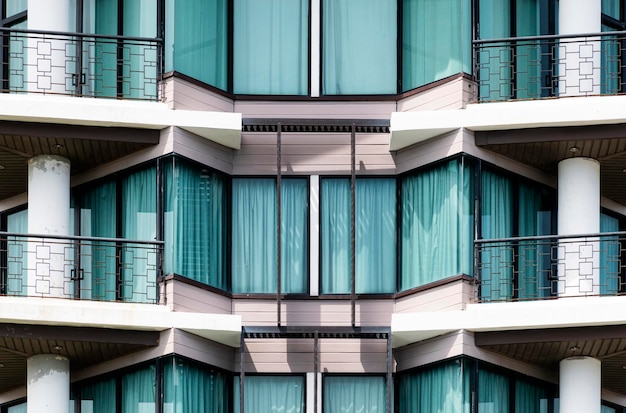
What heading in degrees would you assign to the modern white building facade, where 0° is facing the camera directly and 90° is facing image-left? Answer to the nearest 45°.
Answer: approximately 0°

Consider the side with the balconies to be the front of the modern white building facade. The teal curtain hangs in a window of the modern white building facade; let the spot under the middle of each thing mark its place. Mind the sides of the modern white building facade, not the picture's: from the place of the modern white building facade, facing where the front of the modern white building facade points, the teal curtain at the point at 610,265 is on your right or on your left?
on your left
